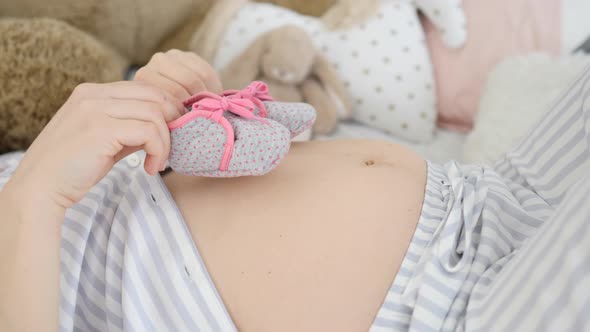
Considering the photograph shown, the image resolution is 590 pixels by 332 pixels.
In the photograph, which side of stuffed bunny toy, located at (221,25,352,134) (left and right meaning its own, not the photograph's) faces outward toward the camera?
front

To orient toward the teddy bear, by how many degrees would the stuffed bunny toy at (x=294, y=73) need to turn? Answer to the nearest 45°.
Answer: approximately 45° to its right

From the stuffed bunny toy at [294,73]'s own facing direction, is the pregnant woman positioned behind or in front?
in front
